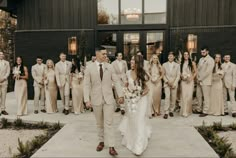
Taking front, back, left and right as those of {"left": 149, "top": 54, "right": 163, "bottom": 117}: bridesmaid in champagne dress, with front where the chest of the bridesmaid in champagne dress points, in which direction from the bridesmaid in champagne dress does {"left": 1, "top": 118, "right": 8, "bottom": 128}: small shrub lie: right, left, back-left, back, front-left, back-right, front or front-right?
right

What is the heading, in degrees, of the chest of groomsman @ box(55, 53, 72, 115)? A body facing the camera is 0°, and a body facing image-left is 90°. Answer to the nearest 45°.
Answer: approximately 0°

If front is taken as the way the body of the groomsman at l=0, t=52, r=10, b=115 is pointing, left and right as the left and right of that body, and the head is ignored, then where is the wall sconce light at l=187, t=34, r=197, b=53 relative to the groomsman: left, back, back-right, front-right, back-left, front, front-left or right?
left

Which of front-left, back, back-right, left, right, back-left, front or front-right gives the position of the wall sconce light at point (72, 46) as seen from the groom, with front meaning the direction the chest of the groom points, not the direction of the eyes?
back

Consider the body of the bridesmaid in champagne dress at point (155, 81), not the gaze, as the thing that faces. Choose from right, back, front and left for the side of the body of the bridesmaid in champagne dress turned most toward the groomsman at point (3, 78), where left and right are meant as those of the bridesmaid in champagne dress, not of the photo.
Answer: right

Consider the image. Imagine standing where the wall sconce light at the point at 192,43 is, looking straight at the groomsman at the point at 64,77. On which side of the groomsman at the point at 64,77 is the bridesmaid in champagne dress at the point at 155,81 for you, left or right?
left

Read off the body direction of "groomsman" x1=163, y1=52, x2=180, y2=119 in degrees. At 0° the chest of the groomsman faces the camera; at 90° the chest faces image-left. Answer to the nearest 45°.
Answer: approximately 0°
